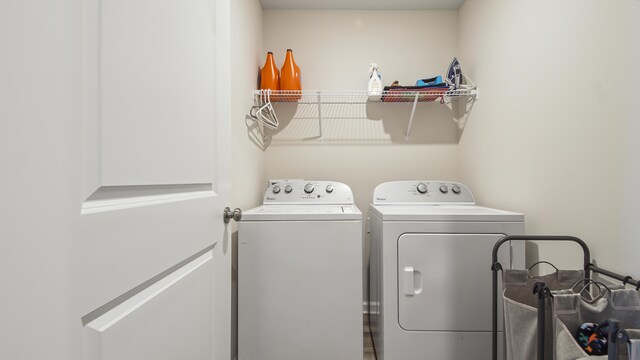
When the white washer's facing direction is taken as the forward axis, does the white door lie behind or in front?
in front

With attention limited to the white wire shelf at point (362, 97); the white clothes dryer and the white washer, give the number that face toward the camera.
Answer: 3

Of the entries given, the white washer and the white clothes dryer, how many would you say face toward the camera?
2

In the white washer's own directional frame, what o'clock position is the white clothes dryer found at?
The white clothes dryer is roughly at 9 o'clock from the white washer.

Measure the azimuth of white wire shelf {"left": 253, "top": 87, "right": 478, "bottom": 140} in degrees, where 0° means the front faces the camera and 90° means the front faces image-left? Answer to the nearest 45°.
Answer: approximately 0°

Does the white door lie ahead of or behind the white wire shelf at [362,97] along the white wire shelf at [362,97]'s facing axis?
ahead

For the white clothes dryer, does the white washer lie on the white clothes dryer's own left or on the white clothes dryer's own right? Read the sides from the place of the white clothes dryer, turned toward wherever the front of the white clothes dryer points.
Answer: on the white clothes dryer's own right

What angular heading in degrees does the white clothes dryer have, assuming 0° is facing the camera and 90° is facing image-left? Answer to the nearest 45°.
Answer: approximately 0°
